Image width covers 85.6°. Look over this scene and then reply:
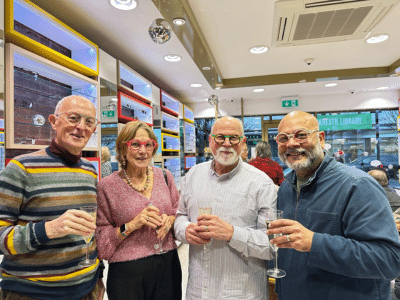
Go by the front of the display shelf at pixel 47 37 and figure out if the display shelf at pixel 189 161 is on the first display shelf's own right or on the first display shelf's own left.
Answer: on the first display shelf's own left

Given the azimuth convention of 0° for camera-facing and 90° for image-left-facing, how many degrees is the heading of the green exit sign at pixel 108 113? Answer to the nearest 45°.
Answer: approximately 0°

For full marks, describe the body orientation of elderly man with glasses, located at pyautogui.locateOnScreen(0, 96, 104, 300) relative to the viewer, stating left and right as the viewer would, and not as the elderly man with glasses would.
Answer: facing the viewer and to the right of the viewer

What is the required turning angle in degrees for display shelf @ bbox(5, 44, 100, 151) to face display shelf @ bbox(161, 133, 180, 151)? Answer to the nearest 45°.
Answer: approximately 90° to its left

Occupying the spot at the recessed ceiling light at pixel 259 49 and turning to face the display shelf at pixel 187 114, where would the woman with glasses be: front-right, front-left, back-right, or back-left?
back-left

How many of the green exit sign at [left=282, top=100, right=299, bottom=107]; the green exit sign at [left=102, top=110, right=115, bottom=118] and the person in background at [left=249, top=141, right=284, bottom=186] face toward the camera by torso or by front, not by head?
2

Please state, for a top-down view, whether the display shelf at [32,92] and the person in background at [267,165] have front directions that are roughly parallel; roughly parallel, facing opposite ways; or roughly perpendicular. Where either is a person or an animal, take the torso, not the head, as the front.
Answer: roughly perpendicular

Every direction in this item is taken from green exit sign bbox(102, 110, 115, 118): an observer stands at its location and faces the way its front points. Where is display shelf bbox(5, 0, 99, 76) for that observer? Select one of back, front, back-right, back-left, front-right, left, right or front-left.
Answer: front-right

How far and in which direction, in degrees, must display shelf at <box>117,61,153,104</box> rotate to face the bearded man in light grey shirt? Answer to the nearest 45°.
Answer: approximately 45° to its right

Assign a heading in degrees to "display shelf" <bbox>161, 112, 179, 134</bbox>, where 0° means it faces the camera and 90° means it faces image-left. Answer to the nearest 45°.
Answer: approximately 315°

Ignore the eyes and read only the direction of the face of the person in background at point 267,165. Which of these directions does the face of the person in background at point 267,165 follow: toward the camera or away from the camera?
away from the camera
